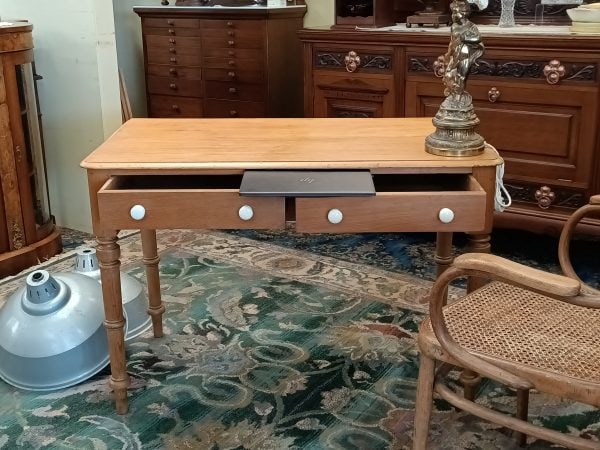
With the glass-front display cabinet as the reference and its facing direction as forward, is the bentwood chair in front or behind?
in front

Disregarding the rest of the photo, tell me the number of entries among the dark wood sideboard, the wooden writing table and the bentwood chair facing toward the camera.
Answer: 2

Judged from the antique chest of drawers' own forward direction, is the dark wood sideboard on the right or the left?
on its left

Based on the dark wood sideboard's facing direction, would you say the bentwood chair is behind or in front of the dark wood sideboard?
in front

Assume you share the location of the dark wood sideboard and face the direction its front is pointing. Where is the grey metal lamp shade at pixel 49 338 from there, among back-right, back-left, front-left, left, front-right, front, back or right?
front-right

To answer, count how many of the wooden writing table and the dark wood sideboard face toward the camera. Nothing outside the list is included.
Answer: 2

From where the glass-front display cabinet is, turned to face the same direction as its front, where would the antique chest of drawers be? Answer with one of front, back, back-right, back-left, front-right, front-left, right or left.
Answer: left

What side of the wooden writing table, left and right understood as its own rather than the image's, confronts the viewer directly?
front

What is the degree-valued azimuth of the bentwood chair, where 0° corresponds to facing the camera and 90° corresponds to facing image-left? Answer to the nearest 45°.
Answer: approximately 135°

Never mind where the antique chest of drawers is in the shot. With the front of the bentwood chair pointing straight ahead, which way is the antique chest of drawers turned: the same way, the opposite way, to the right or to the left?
to the left

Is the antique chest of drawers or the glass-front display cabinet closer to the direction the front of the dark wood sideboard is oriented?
the glass-front display cabinet

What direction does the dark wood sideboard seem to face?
toward the camera

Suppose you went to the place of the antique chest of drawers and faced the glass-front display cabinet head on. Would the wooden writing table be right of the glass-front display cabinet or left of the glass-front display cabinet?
left

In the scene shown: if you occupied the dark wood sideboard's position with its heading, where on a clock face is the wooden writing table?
The wooden writing table is roughly at 1 o'clock from the dark wood sideboard.

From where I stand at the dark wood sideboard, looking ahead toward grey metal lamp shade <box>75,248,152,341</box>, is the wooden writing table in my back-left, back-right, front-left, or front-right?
front-left

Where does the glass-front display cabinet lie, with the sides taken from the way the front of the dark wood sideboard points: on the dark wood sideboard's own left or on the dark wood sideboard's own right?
on the dark wood sideboard's own right

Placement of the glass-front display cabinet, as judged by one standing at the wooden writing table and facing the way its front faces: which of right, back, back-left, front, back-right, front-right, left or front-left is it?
back-right
